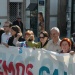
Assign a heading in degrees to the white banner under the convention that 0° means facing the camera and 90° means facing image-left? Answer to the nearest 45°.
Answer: approximately 0°
